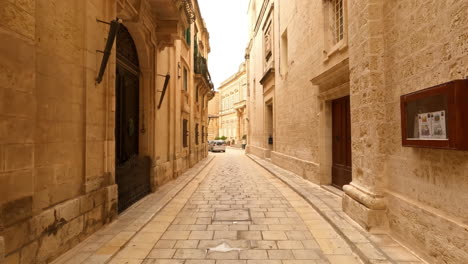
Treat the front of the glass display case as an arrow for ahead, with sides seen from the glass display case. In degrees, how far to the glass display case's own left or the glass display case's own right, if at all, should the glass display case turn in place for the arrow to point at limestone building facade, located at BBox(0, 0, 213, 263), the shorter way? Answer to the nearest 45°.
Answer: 0° — it already faces it

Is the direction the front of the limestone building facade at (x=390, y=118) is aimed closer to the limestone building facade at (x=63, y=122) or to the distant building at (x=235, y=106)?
the limestone building facade

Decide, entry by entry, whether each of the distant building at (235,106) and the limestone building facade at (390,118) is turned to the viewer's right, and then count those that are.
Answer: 0

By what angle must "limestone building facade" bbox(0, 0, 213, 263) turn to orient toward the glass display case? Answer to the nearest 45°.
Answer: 0° — it already faces it

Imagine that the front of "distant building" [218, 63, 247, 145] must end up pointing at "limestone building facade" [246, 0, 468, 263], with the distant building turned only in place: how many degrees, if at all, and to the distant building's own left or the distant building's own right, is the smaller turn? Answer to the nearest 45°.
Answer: approximately 45° to the distant building's own left

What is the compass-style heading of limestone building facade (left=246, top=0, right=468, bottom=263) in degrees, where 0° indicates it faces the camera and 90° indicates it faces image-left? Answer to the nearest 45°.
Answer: approximately 45°

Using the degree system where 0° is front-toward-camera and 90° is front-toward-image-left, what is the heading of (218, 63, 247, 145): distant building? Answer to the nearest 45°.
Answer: approximately 45°

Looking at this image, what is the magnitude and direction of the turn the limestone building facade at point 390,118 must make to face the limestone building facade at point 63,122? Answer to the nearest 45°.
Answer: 0° — it already faces it

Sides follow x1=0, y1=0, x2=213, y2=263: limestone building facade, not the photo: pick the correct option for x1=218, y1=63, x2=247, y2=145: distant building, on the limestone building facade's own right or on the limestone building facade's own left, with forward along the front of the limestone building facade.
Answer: on the limestone building facade's own left

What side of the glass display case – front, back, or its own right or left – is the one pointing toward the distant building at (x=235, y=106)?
right

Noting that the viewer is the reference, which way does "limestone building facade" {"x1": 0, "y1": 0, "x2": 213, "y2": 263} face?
facing the viewer and to the right of the viewer

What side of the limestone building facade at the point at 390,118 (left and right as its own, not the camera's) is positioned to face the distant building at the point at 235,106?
right
